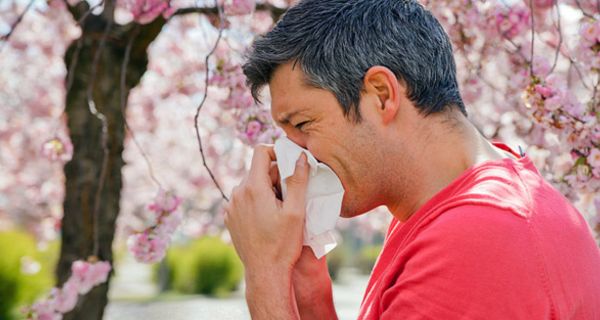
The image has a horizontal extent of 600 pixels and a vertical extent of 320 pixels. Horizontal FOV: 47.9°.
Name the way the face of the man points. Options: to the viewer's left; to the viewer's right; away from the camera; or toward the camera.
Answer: to the viewer's left

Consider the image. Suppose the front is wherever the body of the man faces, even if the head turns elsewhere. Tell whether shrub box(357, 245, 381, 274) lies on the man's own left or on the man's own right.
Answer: on the man's own right

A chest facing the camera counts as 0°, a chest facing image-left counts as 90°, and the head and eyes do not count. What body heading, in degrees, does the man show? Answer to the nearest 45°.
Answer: approximately 90°

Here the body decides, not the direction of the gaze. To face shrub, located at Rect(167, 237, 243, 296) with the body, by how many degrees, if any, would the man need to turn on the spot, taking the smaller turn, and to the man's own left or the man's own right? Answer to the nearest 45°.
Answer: approximately 90° to the man's own right
